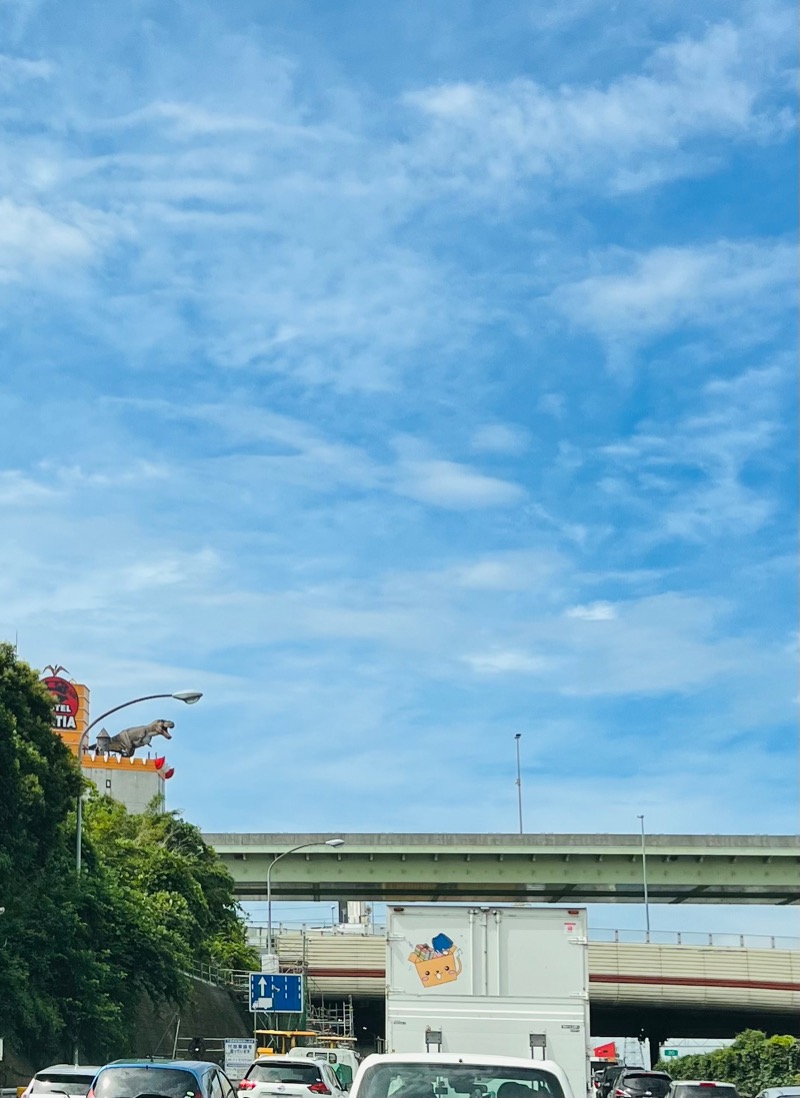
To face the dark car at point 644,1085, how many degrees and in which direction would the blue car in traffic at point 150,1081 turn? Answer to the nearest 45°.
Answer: approximately 45° to its right

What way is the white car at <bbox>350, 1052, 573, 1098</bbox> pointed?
away from the camera

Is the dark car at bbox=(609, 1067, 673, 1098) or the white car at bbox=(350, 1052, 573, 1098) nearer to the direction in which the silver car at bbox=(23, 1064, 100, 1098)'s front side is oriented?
the dark car

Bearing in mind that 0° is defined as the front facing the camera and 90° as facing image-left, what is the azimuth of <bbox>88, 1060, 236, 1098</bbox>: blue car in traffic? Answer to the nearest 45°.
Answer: approximately 180°

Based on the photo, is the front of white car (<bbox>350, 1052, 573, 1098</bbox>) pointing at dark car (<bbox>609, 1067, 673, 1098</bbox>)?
yes

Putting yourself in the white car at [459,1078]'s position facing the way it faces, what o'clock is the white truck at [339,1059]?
the white truck at [339,1059] is roughly at 12 o'clock from the white car at [459,1078].

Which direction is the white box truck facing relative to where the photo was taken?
away from the camera

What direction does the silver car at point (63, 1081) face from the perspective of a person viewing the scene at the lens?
facing away from the viewer
